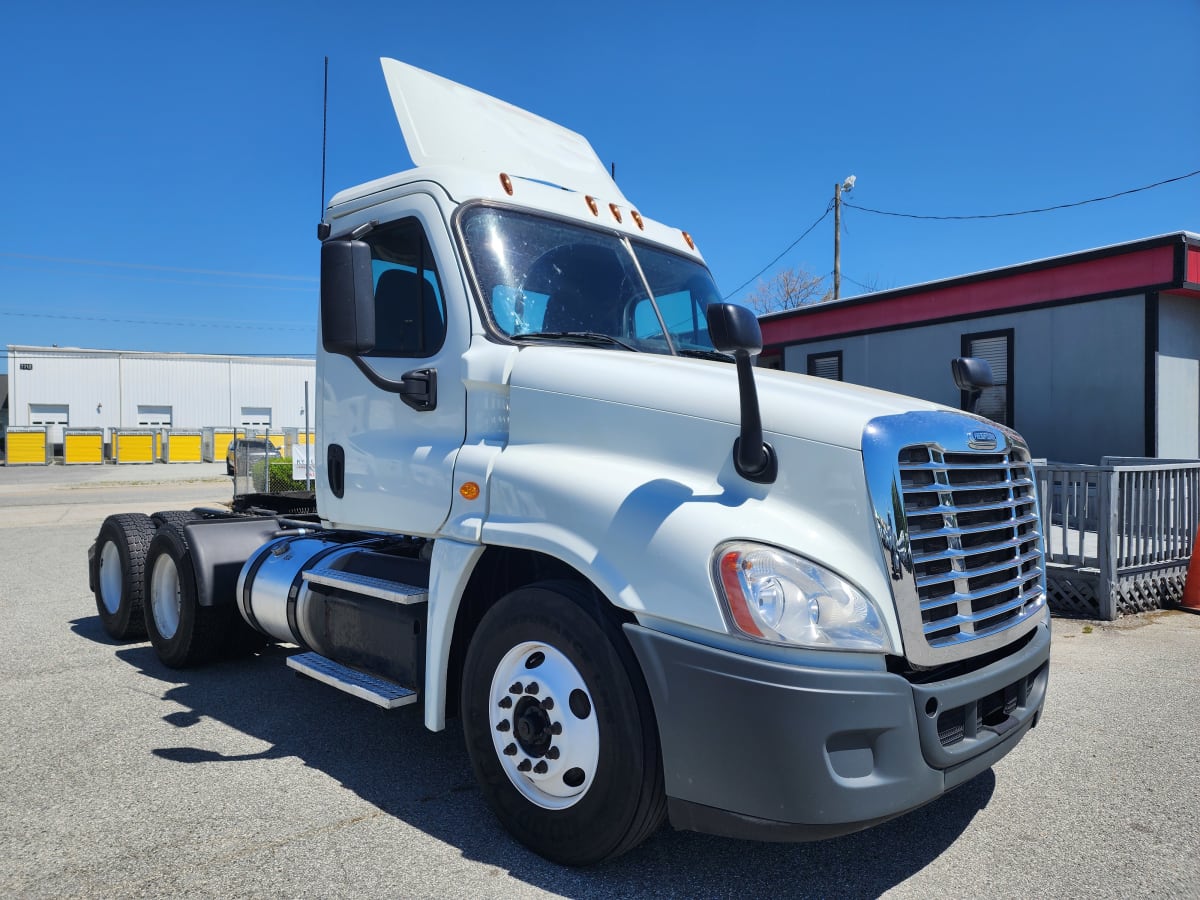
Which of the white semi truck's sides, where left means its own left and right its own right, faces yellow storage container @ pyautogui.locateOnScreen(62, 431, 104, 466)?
back

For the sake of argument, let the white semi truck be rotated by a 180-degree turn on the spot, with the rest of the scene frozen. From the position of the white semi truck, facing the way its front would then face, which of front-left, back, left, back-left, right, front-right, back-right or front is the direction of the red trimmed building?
right

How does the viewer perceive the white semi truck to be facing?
facing the viewer and to the right of the viewer

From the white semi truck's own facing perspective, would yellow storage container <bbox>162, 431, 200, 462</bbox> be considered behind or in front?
behind

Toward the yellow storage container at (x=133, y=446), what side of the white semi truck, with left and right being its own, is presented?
back

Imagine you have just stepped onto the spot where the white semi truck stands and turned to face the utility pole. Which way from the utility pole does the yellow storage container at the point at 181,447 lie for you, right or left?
left

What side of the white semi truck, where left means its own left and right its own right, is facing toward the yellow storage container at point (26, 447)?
back

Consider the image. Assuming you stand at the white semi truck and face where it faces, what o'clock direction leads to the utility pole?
The utility pole is roughly at 8 o'clock from the white semi truck.
